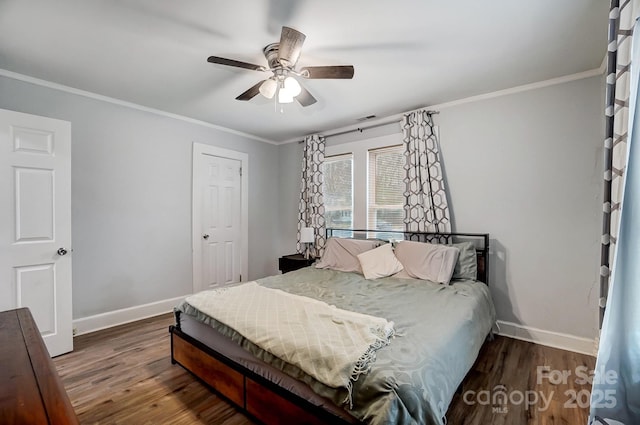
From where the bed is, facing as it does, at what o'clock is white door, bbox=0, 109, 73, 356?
The white door is roughly at 2 o'clock from the bed.

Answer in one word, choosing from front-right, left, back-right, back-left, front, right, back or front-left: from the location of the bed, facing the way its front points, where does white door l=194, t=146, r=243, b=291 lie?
right

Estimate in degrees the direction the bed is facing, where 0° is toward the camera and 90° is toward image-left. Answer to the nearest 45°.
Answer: approximately 45°

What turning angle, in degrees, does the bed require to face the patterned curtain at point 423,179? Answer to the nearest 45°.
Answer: approximately 180°

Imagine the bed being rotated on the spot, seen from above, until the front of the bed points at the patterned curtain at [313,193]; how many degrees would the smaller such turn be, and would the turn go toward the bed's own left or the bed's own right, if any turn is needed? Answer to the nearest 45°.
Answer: approximately 135° to the bed's own right
